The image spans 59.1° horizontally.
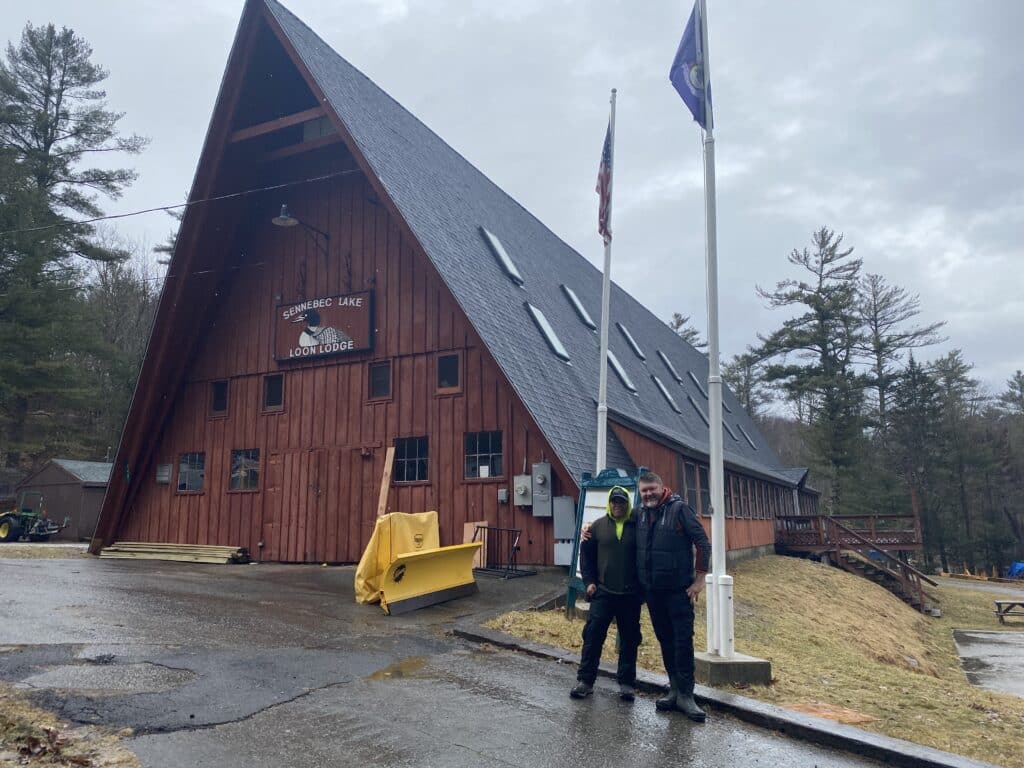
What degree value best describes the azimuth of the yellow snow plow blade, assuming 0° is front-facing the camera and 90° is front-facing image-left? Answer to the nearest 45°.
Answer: approximately 315°

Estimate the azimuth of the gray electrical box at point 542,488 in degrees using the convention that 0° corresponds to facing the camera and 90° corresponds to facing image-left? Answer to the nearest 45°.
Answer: approximately 0°

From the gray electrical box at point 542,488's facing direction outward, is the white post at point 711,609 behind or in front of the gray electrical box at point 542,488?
in front

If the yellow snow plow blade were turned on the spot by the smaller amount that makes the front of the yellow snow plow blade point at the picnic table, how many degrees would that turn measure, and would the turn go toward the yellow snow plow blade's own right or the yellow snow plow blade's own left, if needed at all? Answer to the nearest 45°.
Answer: approximately 90° to the yellow snow plow blade's own left
